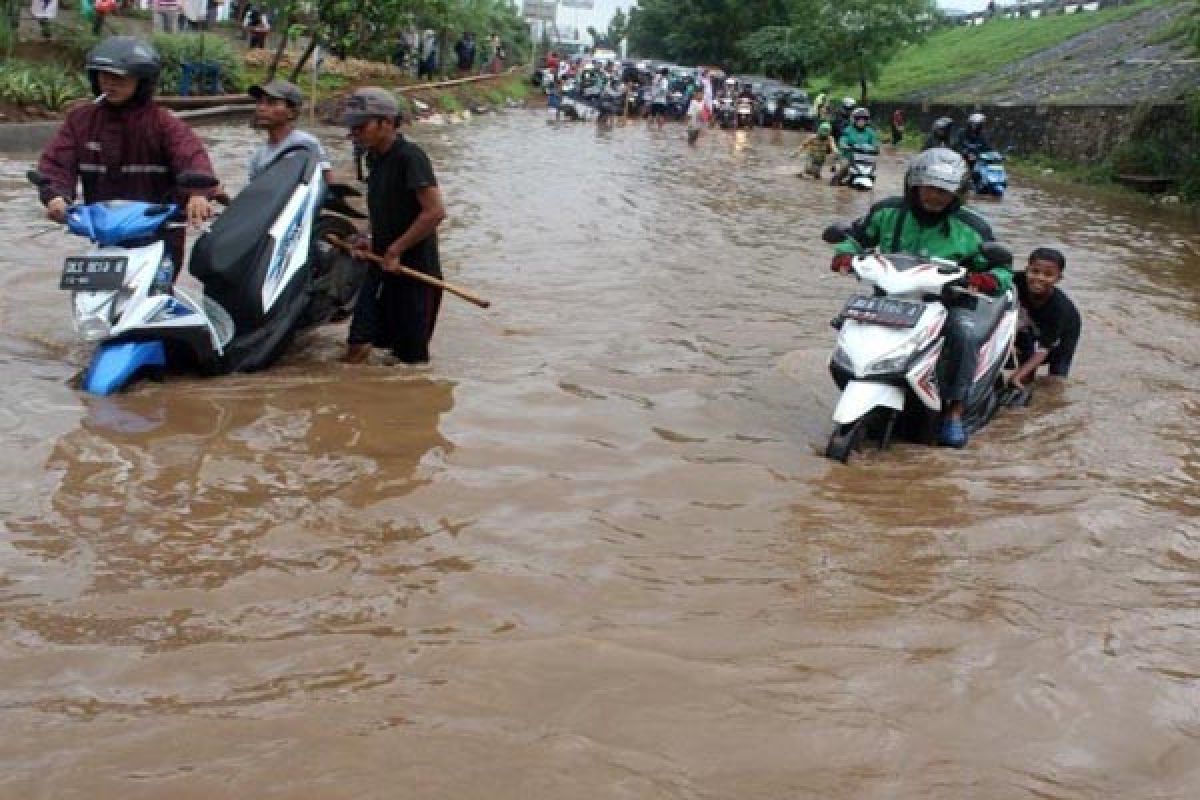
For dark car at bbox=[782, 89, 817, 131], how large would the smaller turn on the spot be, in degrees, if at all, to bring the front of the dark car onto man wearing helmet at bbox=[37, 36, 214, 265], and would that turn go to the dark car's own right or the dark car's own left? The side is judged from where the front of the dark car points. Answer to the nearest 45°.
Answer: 0° — it already faces them

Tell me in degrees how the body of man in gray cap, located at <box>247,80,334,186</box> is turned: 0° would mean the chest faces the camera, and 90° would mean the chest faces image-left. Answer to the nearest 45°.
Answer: approximately 45°

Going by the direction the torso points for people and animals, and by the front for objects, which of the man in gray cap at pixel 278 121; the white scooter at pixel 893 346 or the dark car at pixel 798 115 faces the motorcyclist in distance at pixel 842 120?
the dark car

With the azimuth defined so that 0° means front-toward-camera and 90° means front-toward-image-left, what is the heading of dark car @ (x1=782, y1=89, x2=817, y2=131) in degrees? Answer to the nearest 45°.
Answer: approximately 0°

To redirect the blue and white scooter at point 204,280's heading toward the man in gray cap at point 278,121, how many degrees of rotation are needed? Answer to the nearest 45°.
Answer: approximately 180°

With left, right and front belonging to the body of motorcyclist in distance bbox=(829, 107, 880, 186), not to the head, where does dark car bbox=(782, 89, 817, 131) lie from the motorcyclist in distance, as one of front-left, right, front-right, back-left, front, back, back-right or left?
back

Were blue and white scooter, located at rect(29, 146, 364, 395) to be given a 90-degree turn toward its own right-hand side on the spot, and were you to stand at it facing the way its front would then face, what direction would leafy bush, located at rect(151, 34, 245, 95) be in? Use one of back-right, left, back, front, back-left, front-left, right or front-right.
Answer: front-right

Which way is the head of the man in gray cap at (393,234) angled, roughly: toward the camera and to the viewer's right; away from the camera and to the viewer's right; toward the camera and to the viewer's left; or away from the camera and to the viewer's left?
toward the camera and to the viewer's left

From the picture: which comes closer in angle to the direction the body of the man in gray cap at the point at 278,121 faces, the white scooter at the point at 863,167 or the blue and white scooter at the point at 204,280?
the blue and white scooter

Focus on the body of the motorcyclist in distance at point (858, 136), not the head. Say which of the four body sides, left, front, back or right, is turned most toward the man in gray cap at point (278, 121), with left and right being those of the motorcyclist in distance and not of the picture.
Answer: front

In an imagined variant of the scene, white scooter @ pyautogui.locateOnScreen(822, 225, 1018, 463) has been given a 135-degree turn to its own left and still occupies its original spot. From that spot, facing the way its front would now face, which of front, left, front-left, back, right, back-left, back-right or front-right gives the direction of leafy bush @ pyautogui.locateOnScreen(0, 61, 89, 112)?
back-left

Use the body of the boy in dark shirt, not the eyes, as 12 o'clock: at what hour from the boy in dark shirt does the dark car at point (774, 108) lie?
The dark car is roughly at 4 o'clock from the boy in dark shirt.

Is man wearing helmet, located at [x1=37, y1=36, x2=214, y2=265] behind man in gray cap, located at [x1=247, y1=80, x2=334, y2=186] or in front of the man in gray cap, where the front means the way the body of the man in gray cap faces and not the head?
in front
